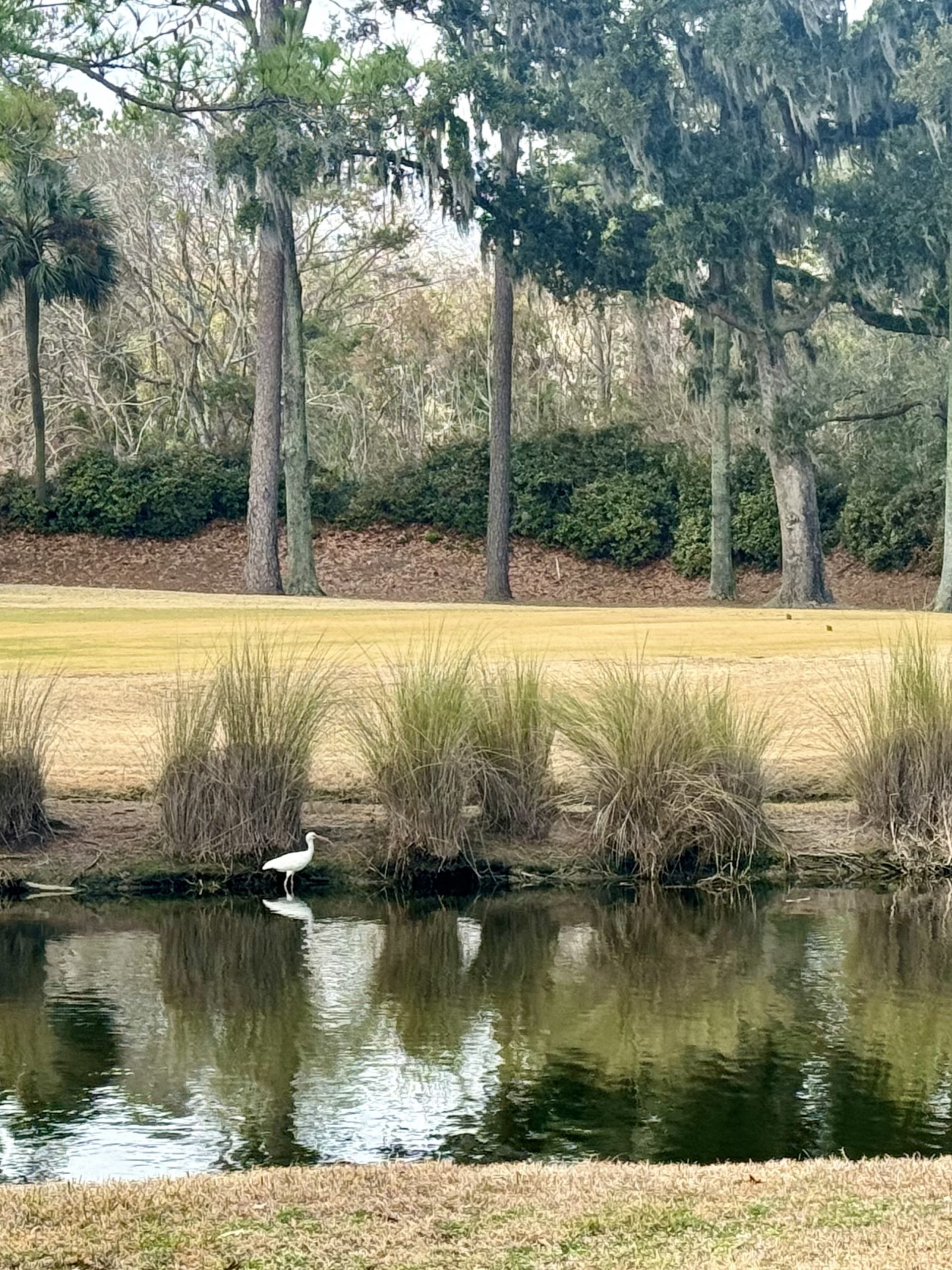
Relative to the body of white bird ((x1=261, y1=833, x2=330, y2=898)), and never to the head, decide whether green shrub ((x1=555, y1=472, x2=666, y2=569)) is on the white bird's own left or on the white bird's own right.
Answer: on the white bird's own left

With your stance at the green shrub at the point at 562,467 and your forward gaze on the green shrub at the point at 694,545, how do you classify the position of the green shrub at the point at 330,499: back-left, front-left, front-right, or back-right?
back-right

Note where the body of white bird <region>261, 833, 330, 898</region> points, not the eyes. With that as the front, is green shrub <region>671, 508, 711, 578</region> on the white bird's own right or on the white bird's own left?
on the white bird's own left

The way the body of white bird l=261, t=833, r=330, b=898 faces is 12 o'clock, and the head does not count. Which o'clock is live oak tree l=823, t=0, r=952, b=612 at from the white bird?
The live oak tree is roughly at 10 o'clock from the white bird.

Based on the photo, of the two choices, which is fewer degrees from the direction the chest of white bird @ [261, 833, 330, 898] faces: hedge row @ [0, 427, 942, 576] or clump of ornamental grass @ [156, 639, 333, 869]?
the hedge row

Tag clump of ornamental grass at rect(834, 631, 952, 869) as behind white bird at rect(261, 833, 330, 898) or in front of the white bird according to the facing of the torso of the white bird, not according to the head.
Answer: in front

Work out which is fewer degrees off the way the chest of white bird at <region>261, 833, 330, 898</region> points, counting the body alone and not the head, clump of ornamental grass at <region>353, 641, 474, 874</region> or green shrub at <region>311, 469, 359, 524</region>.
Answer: the clump of ornamental grass

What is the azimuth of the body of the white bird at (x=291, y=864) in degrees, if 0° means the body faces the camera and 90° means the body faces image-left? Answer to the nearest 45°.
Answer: approximately 270°

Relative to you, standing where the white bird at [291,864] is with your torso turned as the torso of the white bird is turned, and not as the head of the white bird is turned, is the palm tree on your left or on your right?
on your left

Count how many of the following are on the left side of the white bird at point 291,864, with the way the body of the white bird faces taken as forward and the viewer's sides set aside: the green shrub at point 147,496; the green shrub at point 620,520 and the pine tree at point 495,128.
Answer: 3

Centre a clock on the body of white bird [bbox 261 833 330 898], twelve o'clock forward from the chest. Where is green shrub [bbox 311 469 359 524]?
The green shrub is roughly at 9 o'clock from the white bird.

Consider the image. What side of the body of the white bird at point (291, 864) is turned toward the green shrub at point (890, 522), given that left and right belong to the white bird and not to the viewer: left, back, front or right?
left

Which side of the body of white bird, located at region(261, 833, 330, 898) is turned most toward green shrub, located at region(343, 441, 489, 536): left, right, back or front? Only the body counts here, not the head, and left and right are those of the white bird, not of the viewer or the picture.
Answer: left
